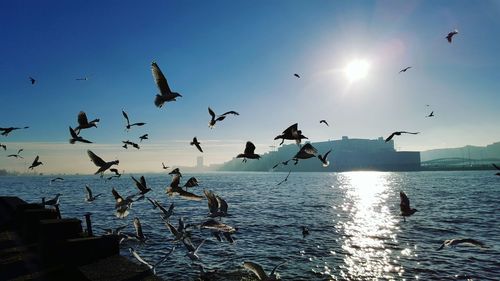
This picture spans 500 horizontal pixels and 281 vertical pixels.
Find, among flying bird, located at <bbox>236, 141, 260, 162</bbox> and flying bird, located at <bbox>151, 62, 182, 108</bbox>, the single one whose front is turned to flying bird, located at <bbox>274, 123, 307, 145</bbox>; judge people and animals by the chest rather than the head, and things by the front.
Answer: flying bird, located at <bbox>151, 62, 182, 108</bbox>

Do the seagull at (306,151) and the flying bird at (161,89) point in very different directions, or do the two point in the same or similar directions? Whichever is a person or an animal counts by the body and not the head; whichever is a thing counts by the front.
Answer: same or similar directions

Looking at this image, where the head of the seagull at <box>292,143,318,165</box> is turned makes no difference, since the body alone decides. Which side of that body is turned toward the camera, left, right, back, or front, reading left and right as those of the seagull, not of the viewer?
right

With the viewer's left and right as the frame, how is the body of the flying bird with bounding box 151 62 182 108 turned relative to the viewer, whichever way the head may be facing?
facing to the right of the viewer

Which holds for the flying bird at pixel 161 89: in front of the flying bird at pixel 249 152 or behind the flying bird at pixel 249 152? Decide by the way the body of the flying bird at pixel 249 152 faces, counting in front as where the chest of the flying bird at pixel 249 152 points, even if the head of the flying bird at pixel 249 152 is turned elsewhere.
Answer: in front

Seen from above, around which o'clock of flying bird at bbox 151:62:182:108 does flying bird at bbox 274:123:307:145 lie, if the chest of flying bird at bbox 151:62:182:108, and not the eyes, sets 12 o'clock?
flying bird at bbox 274:123:307:145 is roughly at 12 o'clock from flying bird at bbox 151:62:182:108.
